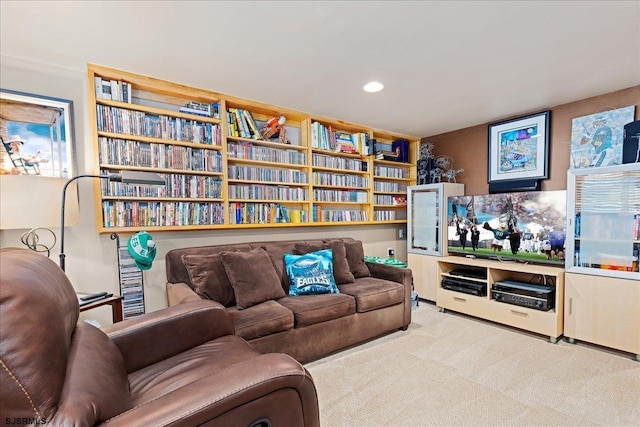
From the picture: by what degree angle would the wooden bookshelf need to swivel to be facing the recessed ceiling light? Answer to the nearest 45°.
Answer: approximately 45° to its left

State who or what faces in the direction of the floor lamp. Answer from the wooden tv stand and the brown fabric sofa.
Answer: the wooden tv stand

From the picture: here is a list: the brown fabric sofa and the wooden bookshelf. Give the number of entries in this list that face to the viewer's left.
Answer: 0

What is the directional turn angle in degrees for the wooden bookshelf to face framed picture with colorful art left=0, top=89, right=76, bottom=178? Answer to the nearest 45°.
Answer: approximately 135° to its right

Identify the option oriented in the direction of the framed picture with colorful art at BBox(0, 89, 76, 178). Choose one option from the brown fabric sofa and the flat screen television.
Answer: the flat screen television
